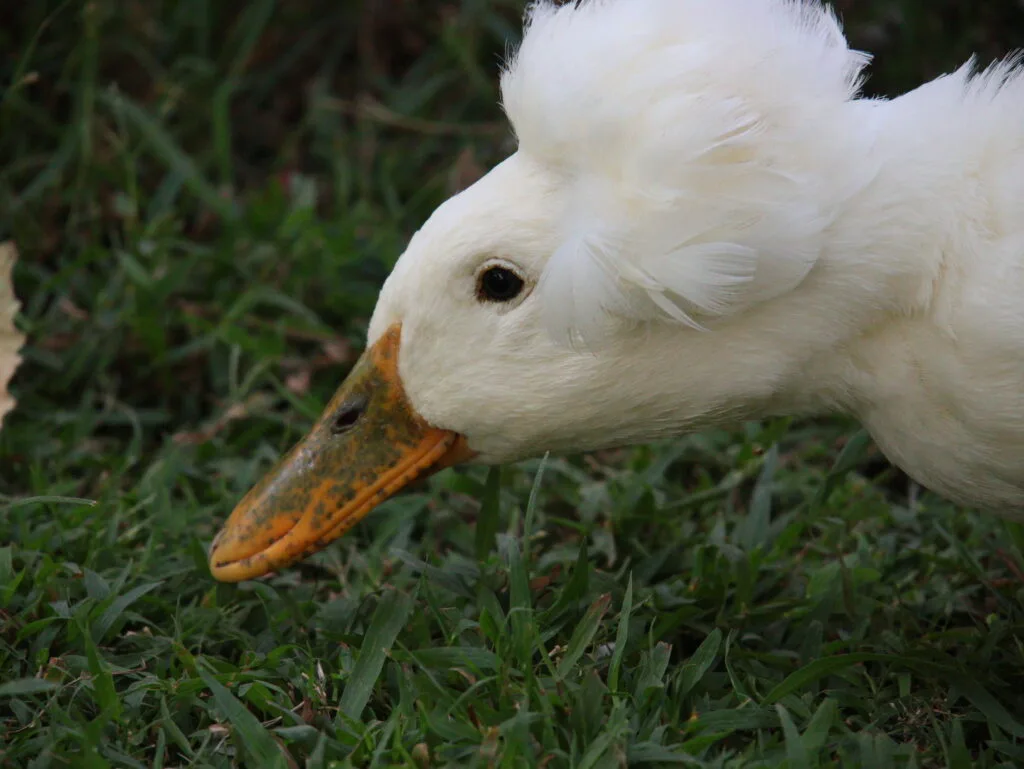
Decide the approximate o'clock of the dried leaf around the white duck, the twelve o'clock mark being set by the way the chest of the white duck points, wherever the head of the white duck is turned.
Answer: The dried leaf is roughly at 1 o'clock from the white duck.

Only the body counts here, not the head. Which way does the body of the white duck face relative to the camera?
to the viewer's left
